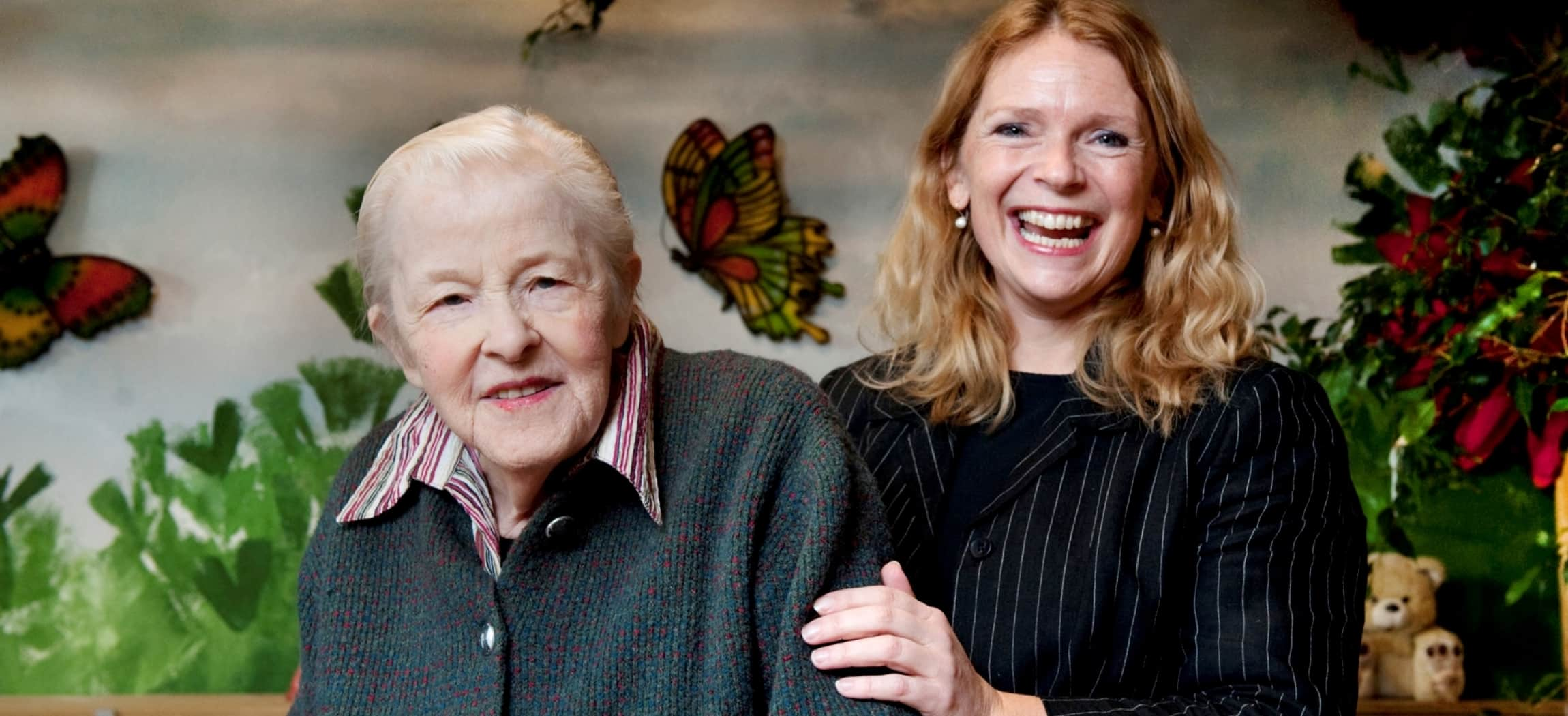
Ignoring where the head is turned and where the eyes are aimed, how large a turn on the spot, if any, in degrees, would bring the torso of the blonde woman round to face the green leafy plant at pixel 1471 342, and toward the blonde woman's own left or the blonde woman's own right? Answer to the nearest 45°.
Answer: approximately 180°

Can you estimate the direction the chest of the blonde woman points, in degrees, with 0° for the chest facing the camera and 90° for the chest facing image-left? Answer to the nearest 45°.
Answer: approximately 45°

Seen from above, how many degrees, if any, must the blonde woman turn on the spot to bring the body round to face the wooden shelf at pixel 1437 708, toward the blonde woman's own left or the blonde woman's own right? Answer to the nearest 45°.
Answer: approximately 180°

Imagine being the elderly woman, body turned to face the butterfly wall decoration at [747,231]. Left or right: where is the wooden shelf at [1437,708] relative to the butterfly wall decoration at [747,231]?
right

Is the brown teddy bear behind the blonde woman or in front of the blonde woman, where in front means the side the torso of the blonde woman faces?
behind

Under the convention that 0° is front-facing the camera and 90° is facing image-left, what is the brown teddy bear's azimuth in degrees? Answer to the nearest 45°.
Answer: approximately 45°

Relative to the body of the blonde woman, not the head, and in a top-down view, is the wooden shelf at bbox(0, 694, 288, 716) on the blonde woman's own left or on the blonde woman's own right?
on the blonde woman's own right

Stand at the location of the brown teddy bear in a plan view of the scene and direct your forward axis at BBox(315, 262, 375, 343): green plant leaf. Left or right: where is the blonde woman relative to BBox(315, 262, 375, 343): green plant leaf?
left
